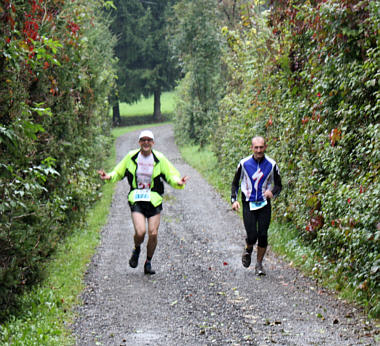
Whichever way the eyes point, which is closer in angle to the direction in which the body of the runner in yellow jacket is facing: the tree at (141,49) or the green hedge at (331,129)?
the green hedge

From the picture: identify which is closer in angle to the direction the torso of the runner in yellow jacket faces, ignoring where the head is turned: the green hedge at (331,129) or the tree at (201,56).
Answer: the green hedge

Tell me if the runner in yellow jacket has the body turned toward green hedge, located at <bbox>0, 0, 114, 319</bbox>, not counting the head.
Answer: no

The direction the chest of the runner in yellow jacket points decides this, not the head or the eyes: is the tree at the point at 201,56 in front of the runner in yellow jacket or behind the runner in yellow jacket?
behind

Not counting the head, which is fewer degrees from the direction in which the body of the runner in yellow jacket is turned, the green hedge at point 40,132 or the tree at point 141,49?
the green hedge

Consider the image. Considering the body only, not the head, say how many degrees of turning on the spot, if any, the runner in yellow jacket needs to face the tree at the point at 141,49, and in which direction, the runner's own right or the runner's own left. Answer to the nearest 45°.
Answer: approximately 180°

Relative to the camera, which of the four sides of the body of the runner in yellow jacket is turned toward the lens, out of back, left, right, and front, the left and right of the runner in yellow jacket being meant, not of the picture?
front

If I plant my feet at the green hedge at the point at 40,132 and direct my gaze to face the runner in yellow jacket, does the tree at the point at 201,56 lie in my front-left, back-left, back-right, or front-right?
front-left

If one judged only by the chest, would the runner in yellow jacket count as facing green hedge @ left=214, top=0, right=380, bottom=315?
no
